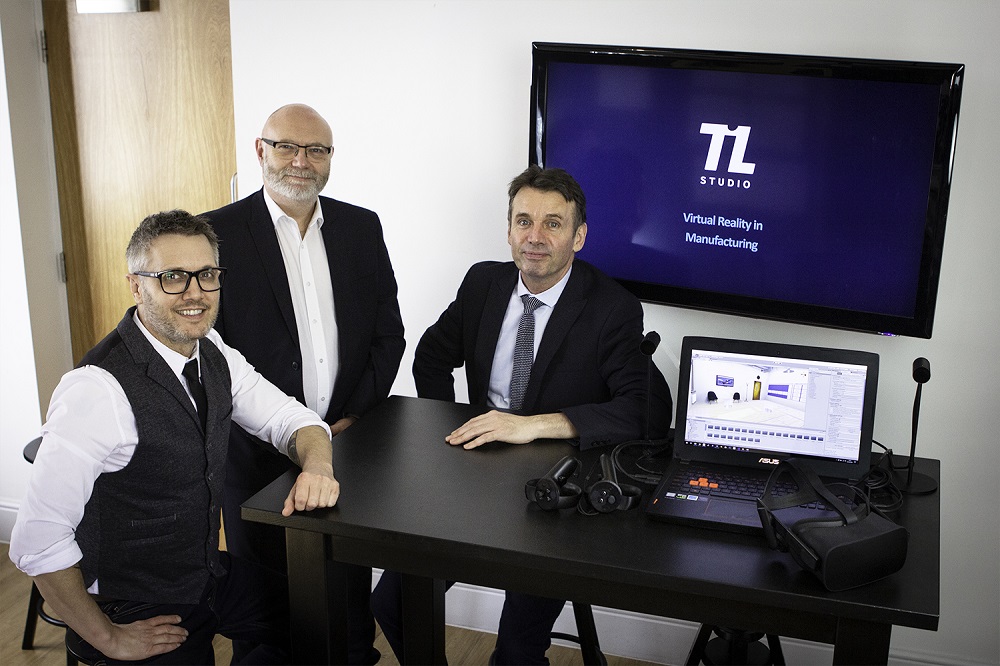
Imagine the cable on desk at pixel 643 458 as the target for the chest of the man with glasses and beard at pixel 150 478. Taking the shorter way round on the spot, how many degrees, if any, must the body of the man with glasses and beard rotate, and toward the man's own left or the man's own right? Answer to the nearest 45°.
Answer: approximately 45° to the man's own left

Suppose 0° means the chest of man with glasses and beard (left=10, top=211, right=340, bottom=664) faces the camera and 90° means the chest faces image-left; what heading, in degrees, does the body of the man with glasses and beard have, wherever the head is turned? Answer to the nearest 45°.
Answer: approximately 315°

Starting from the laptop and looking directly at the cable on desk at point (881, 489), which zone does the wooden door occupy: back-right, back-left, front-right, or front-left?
back-left

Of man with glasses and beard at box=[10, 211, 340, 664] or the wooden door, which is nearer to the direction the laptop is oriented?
the man with glasses and beard

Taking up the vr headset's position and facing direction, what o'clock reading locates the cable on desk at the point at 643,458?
The cable on desk is roughly at 6 o'clock from the vr headset.

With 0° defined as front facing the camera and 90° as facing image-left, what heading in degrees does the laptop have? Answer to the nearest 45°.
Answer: approximately 0°

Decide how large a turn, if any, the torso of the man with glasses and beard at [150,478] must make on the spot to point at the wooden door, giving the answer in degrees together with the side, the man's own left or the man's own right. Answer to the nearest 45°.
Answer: approximately 135° to the man's own left

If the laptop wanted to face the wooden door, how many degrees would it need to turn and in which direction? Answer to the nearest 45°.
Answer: approximately 90° to its right

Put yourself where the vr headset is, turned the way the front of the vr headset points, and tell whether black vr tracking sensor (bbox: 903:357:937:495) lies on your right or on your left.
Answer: on your left
